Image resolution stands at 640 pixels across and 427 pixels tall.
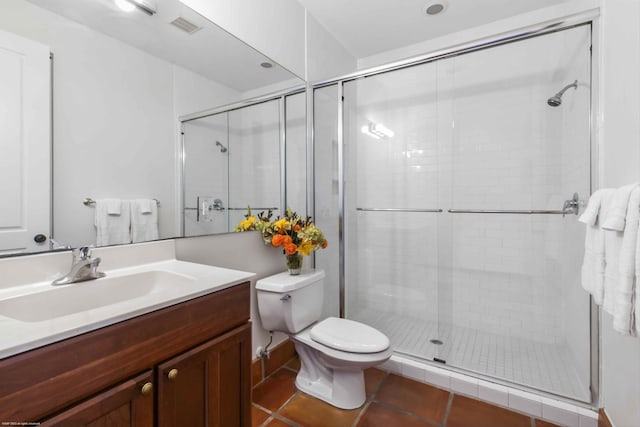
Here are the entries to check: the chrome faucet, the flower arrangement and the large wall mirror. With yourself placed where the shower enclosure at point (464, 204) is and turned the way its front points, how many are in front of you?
3

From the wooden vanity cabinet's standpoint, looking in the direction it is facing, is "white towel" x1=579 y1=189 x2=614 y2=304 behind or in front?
in front

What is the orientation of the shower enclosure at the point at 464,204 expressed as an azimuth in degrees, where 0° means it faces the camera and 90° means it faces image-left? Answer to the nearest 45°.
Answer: approximately 45°

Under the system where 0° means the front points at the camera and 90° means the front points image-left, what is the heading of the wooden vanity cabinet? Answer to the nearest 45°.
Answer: approximately 315°

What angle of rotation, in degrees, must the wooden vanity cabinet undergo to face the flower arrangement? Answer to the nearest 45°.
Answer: approximately 90° to its left

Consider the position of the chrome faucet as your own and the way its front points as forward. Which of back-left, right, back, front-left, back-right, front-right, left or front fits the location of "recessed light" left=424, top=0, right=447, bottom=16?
front-left

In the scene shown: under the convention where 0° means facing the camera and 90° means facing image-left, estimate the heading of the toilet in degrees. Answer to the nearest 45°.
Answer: approximately 315°

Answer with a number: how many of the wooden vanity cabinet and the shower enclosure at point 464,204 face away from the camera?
0
